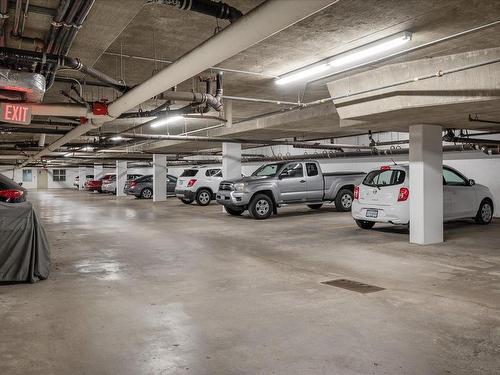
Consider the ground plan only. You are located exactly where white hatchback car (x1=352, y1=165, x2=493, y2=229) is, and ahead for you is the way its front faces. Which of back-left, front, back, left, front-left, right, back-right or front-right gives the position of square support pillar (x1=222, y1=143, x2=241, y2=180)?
left

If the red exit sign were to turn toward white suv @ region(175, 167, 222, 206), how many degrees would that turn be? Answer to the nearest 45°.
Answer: approximately 135° to its left

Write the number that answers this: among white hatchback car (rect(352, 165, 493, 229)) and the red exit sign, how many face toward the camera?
1

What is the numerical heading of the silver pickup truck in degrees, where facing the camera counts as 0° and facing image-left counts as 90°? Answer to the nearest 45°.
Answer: approximately 45°

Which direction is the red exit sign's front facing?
toward the camera

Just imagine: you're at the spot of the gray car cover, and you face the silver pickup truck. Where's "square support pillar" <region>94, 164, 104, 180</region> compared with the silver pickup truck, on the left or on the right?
left

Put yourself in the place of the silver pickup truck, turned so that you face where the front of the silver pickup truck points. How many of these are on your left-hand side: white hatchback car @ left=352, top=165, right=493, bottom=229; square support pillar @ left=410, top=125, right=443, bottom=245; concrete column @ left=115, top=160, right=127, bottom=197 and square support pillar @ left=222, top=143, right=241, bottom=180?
2

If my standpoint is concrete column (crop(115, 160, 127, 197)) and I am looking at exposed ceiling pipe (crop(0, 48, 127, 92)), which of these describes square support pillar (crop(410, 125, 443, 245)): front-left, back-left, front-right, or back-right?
front-left

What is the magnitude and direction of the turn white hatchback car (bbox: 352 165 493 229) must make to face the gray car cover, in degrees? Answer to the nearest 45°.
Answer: approximately 180°

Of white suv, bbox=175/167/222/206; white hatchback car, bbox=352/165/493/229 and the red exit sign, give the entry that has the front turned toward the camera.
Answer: the red exit sign

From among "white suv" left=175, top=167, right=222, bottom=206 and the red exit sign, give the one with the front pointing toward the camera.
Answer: the red exit sign

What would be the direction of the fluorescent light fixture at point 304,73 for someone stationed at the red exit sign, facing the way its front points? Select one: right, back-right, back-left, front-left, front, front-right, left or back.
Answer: left
